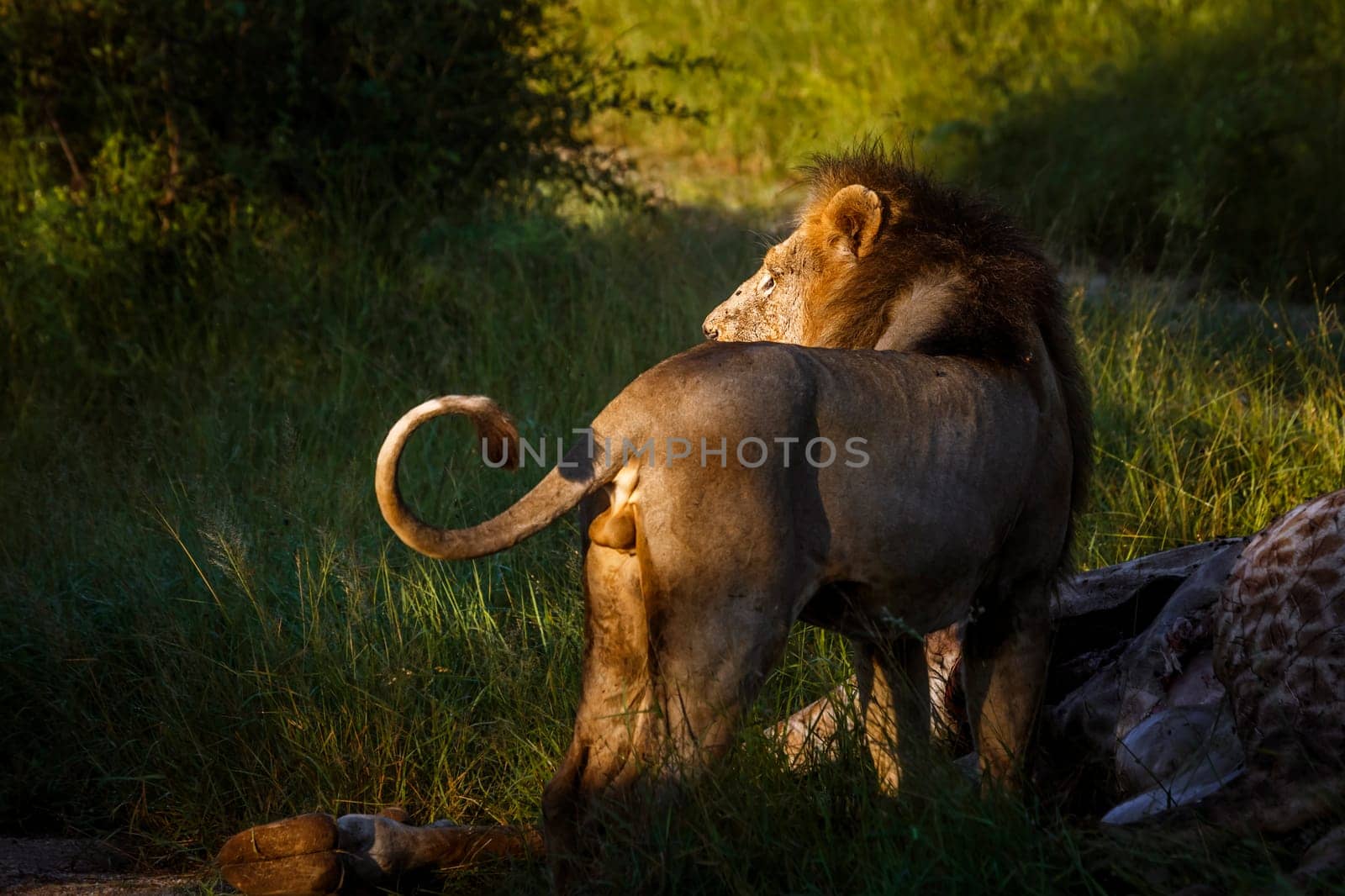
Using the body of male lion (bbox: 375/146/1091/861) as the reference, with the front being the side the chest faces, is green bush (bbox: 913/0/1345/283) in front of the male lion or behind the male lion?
in front

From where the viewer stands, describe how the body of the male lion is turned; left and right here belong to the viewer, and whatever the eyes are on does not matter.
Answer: facing away from the viewer and to the right of the viewer
